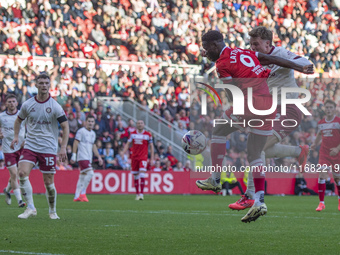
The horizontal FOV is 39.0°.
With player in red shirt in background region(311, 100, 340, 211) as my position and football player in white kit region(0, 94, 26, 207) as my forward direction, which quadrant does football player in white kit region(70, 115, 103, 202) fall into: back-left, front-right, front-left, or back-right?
front-right

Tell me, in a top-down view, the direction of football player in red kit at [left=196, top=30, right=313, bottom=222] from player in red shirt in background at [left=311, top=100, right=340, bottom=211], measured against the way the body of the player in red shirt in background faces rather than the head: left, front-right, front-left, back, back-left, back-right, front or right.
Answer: front

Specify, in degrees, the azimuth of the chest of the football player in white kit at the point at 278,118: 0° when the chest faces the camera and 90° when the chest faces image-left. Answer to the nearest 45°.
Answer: approximately 90°

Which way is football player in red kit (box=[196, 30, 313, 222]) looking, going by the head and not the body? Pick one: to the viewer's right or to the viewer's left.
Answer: to the viewer's left

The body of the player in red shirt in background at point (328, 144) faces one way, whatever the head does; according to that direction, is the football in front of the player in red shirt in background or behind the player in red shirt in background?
in front

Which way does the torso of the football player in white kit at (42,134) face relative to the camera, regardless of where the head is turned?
toward the camera
